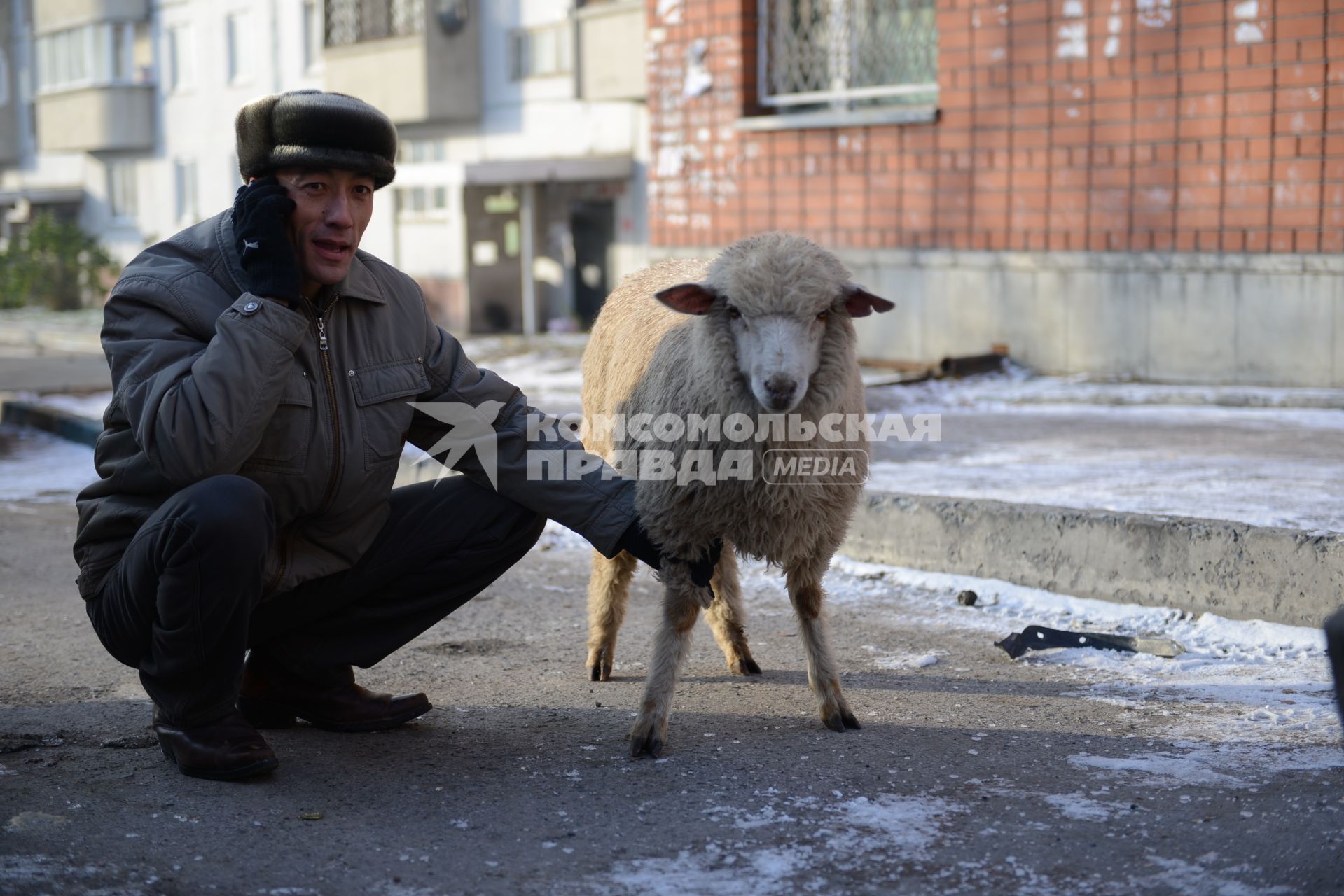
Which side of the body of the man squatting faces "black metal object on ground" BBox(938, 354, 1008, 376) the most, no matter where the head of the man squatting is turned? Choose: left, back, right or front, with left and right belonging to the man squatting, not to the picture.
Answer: left

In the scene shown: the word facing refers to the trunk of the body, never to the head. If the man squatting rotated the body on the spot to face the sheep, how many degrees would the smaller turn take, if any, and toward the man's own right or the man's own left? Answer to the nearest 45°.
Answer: approximately 45° to the man's own left

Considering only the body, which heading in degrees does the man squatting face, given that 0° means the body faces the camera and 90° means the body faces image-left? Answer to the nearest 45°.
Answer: approximately 315°

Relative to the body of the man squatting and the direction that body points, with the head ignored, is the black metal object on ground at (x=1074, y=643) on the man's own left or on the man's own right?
on the man's own left

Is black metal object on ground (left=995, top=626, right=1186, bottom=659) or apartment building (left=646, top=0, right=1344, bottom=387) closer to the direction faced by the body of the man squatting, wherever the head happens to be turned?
the black metal object on ground

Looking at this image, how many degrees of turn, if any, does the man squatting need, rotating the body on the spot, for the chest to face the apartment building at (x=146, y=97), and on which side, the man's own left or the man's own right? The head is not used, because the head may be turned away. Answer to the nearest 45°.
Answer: approximately 135° to the man's own left

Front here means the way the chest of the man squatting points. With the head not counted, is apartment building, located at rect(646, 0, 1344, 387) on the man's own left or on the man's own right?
on the man's own left

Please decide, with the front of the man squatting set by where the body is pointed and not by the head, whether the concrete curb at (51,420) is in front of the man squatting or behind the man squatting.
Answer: behind

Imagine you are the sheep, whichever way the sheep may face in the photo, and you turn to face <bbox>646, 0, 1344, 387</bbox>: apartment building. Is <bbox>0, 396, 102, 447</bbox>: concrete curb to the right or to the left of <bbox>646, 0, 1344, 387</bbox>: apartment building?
left
